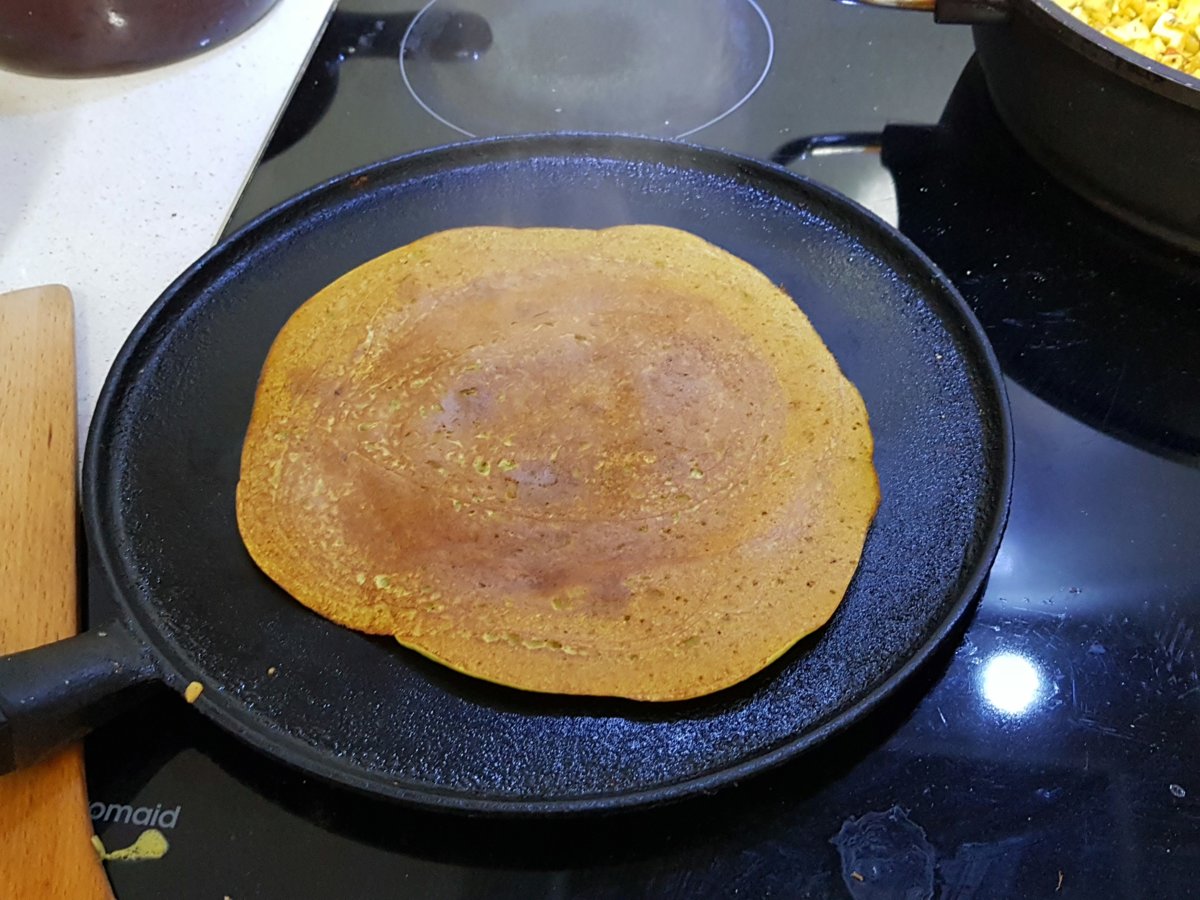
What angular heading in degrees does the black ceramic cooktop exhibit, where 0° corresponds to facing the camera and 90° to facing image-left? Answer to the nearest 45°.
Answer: approximately 0°
